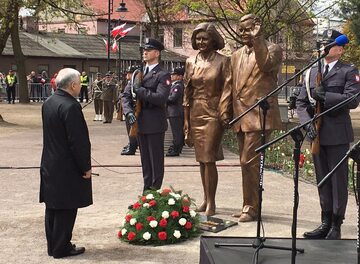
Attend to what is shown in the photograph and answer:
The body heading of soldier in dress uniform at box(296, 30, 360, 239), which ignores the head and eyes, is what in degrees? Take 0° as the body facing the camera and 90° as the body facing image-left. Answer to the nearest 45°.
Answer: approximately 45°

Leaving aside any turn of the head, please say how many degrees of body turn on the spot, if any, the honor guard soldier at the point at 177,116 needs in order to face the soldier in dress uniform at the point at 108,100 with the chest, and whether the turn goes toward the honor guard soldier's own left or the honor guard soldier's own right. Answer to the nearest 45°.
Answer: approximately 90° to the honor guard soldier's own right

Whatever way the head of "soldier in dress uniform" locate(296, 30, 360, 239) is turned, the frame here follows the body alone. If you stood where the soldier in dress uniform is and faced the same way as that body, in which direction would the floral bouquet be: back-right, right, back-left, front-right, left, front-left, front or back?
front-right

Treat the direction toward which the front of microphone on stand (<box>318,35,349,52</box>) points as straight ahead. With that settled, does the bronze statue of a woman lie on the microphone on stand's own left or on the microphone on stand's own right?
on the microphone on stand's own left

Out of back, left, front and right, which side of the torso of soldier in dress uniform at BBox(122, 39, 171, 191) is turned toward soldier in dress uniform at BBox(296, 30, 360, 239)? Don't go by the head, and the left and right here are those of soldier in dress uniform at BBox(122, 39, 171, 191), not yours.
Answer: left

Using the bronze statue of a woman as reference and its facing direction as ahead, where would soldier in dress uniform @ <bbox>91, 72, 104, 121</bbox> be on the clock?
The soldier in dress uniform is roughly at 4 o'clock from the bronze statue of a woman.

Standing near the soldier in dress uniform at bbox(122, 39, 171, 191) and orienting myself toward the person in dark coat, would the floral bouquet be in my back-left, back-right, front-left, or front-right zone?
front-left

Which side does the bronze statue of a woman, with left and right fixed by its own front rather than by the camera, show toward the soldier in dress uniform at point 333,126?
left

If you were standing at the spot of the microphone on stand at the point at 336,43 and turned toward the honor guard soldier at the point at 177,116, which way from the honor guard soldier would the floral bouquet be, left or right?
left

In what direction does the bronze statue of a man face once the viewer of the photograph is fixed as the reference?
facing the viewer and to the left of the viewer

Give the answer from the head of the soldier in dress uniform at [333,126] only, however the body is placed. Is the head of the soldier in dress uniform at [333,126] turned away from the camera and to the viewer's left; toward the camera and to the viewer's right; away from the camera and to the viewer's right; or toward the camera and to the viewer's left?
toward the camera and to the viewer's left

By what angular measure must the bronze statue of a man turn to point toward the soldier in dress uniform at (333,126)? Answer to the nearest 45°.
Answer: approximately 90° to its left
